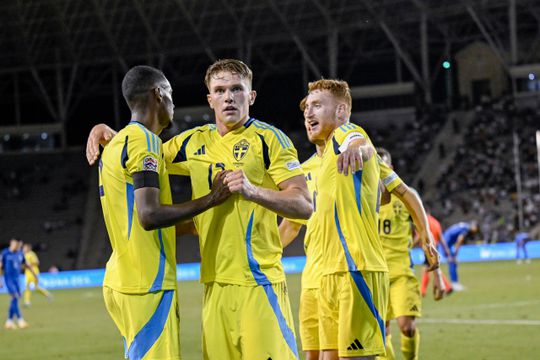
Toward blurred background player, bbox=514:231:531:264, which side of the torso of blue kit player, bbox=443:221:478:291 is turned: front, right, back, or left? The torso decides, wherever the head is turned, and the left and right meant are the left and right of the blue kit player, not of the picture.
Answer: left

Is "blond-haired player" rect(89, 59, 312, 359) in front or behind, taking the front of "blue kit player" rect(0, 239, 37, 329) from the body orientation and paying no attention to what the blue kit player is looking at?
in front

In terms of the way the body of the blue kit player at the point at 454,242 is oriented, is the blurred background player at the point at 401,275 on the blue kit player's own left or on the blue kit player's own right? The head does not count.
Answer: on the blue kit player's own right

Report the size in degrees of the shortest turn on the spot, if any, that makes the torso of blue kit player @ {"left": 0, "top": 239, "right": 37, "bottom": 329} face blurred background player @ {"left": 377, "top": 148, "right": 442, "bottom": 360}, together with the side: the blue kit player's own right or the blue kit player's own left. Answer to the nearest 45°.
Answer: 0° — they already face them

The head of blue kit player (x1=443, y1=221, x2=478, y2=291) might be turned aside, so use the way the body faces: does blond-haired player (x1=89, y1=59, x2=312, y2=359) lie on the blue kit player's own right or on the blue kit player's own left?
on the blue kit player's own right

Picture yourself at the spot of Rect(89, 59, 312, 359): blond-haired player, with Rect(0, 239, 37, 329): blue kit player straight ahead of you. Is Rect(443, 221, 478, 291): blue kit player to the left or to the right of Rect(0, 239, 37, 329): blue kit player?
right
